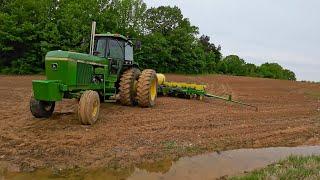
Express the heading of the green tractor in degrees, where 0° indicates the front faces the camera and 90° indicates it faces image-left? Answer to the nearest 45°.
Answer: approximately 45°
